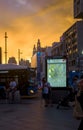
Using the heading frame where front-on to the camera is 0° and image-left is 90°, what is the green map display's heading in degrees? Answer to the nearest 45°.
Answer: approximately 0°
